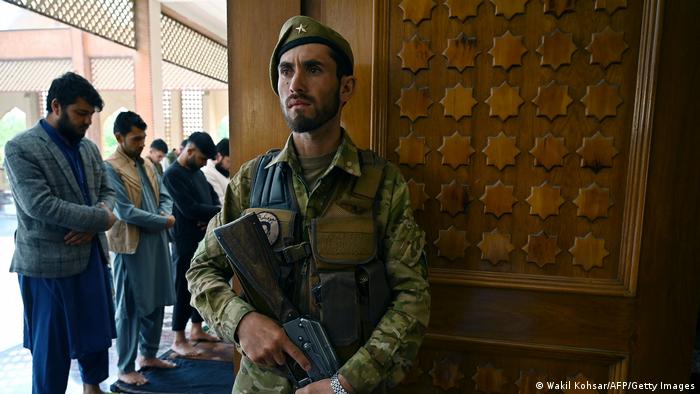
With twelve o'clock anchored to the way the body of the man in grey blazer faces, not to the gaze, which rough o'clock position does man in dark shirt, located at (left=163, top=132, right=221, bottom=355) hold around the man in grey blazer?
The man in dark shirt is roughly at 9 o'clock from the man in grey blazer.

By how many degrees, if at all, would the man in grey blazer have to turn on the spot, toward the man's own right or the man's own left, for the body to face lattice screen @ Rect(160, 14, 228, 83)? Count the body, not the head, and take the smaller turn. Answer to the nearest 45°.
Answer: approximately 135° to the man's own left

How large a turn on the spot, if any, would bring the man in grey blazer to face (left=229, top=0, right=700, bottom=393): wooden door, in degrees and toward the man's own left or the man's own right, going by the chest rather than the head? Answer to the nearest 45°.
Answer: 0° — they already face it

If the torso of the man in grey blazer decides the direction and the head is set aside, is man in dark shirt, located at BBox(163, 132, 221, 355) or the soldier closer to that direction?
the soldier

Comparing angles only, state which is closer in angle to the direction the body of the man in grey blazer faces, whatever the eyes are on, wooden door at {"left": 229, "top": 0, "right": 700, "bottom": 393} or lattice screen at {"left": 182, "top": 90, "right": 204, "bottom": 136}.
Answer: the wooden door

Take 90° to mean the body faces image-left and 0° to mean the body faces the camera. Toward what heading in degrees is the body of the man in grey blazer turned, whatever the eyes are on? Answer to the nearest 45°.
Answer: approximately 315°

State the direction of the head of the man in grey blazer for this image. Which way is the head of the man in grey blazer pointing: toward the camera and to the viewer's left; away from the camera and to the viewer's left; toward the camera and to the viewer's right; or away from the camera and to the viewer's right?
toward the camera and to the viewer's right

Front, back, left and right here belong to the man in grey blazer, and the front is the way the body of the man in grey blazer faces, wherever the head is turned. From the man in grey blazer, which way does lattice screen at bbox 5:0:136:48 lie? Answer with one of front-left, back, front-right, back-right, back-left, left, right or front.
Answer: back-left
